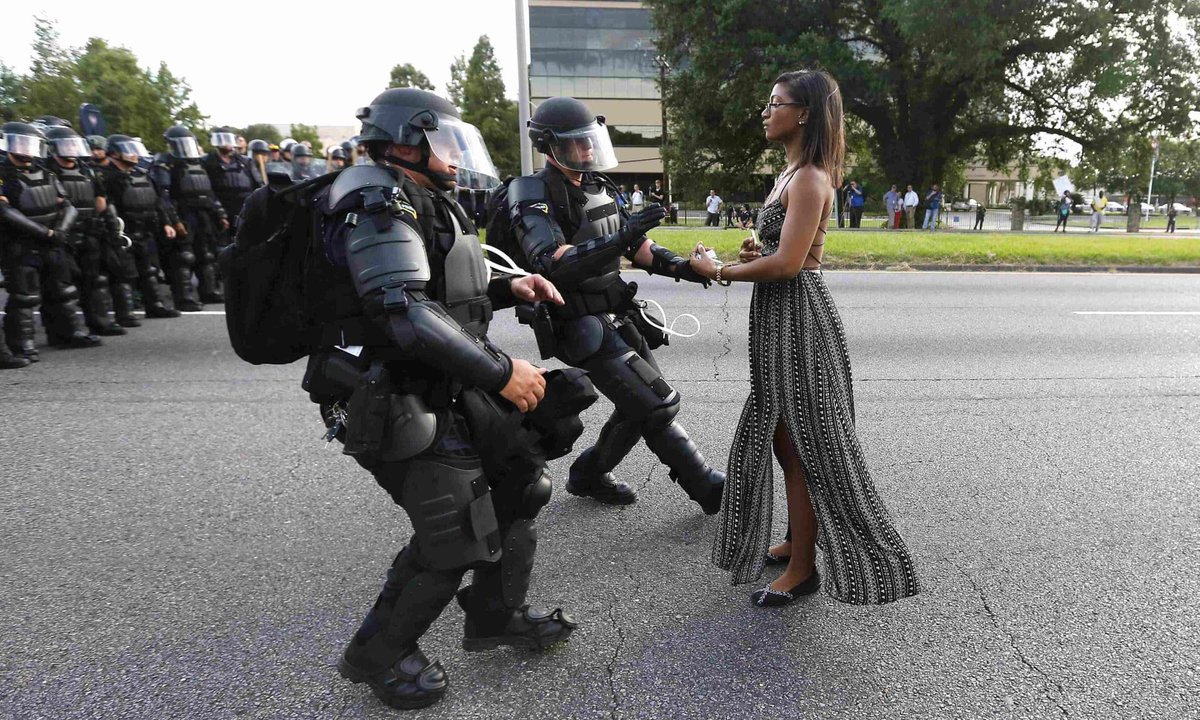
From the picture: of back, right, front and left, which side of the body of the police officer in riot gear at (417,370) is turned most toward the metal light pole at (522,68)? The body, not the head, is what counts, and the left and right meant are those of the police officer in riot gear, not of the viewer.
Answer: left

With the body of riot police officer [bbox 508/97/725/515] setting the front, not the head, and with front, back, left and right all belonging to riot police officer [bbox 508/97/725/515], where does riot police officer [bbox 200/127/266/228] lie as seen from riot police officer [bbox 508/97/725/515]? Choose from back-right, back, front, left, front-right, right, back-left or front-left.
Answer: back

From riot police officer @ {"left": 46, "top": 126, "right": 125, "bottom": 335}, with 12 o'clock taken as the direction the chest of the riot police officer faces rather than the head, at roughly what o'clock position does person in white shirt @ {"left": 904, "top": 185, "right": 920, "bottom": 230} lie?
The person in white shirt is roughly at 10 o'clock from the riot police officer.

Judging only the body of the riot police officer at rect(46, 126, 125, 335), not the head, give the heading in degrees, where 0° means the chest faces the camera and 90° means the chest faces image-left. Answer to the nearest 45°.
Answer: approximately 315°

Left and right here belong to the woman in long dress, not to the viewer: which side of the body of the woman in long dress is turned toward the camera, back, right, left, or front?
left

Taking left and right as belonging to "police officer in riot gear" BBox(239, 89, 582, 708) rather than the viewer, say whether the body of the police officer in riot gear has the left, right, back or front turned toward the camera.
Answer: right
